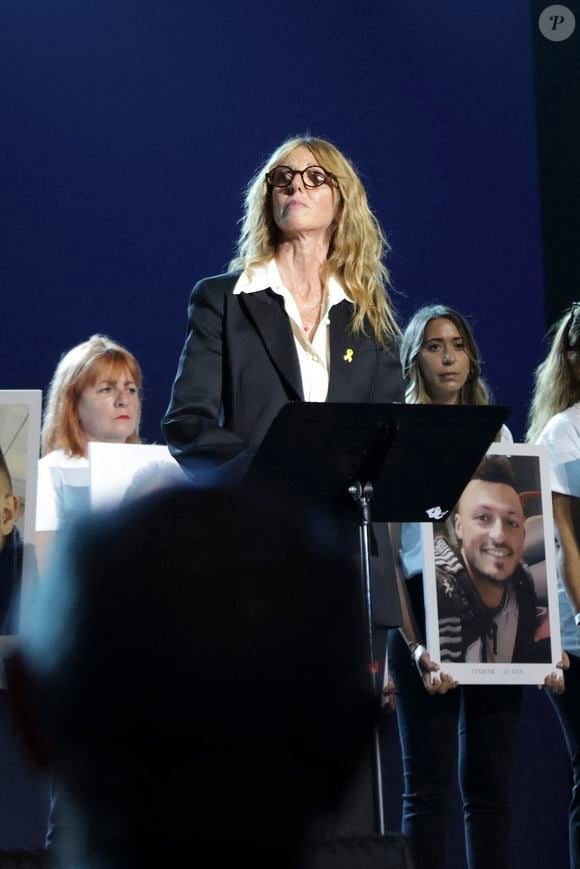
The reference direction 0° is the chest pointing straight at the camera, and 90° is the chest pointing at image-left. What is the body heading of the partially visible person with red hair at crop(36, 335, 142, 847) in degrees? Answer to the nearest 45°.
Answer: approximately 315°

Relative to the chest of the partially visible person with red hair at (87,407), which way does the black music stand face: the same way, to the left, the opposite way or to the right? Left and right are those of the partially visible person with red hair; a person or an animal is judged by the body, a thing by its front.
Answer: the opposite way

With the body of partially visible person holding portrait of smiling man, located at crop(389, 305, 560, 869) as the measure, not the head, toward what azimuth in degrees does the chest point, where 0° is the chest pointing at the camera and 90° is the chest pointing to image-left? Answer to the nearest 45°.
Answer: approximately 0°

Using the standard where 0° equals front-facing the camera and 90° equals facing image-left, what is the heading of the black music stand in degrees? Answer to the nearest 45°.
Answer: approximately 135°

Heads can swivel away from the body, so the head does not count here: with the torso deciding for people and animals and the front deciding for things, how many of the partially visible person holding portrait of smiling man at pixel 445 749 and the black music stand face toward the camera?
1

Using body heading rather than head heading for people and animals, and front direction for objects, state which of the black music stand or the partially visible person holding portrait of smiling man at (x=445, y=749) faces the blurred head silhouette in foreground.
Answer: the partially visible person holding portrait of smiling man

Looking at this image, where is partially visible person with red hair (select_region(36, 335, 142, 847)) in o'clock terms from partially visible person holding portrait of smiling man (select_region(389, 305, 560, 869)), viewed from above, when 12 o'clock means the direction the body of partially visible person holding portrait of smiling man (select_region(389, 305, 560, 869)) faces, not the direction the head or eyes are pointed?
partially visible person with red hair (select_region(36, 335, 142, 847)) is roughly at 3 o'clock from partially visible person holding portrait of smiling man (select_region(389, 305, 560, 869)).

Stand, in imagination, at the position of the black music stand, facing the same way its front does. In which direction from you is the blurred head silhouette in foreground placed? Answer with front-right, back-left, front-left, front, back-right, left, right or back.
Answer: back-left
